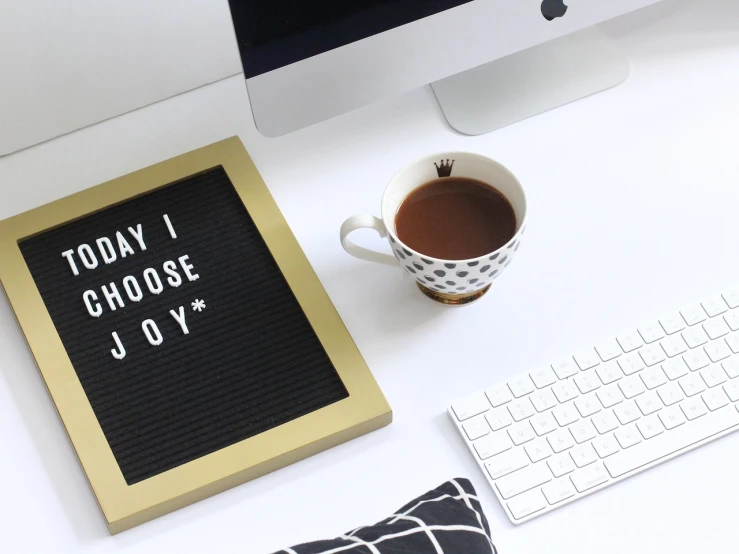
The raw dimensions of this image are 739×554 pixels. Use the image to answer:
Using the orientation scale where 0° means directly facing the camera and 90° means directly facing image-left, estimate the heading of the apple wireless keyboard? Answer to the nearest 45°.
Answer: approximately 315°

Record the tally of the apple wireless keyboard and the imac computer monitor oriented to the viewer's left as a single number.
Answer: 0

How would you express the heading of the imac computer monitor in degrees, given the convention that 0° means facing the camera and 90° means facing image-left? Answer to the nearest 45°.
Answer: approximately 315°
